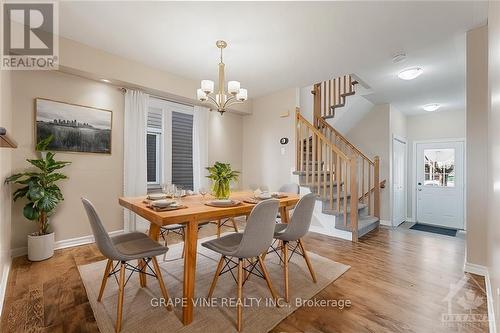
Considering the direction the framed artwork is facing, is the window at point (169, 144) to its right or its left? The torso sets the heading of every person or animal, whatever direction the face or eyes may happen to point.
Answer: on its left

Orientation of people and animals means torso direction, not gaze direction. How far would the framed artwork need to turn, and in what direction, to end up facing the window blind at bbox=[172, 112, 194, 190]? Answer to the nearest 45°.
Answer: approximately 45° to its left

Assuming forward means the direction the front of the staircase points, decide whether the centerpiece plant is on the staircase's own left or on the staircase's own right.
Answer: on the staircase's own right

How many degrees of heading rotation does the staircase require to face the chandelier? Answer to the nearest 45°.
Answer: approximately 90° to its right

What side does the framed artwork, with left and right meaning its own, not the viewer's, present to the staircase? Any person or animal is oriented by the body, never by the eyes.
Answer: front

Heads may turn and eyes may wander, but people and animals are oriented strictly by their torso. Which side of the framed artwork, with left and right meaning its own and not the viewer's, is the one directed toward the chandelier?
front

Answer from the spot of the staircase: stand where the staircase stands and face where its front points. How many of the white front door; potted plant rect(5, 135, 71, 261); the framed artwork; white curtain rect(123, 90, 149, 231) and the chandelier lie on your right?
4

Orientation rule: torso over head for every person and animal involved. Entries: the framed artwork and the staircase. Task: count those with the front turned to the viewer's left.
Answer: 0

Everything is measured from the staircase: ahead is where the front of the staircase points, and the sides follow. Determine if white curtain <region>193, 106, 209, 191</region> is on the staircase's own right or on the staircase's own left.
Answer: on the staircase's own right

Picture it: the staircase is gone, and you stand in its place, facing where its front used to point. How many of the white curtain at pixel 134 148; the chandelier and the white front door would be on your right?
2

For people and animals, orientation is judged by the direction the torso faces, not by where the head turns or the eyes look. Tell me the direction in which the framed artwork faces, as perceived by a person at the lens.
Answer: facing the viewer and to the right of the viewer

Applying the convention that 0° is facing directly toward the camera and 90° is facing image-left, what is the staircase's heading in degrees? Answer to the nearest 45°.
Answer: approximately 315°

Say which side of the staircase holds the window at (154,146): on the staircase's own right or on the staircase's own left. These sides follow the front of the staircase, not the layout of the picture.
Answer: on the staircase's own right

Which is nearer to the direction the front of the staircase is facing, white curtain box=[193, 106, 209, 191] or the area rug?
the area rug
